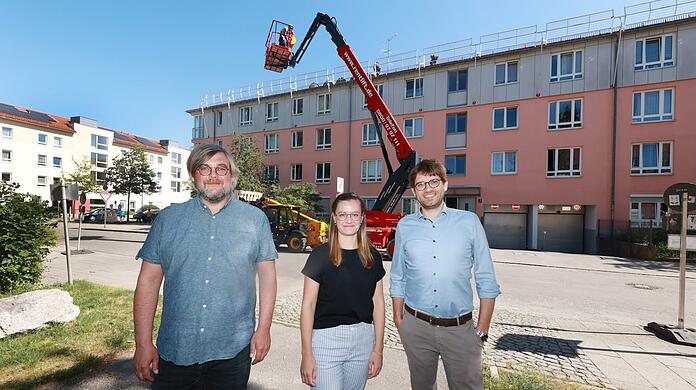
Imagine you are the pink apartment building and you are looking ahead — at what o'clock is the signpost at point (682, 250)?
The signpost is roughly at 11 o'clock from the pink apartment building.

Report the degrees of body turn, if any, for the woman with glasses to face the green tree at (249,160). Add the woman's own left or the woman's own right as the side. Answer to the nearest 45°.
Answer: approximately 180°

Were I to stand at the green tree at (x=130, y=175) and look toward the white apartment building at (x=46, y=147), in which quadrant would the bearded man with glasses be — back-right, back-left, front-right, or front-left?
back-left

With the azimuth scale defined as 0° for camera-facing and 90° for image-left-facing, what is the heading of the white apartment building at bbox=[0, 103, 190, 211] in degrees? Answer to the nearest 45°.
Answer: approximately 315°

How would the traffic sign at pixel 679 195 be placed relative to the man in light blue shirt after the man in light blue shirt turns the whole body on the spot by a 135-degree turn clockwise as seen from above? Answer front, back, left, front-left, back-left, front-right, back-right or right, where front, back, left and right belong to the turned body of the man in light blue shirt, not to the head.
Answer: right

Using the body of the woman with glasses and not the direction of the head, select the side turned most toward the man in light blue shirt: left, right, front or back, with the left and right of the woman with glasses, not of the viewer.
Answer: left

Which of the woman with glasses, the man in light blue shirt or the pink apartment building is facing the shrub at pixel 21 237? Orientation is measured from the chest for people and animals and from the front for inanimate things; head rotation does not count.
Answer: the pink apartment building

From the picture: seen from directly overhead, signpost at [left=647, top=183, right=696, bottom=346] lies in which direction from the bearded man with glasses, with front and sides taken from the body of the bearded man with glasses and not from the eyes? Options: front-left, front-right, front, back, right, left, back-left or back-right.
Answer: left

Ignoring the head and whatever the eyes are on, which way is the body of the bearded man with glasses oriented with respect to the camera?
toward the camera

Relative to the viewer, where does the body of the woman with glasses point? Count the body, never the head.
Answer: toward the camera

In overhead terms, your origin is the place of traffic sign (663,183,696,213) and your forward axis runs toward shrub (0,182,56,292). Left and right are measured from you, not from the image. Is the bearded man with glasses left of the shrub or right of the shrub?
left

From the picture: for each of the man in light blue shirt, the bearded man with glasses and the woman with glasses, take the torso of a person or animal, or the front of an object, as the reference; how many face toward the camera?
3

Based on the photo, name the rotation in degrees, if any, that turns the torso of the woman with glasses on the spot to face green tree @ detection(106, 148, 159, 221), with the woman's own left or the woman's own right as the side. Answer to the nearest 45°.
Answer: approximately 135° to the woman's own right

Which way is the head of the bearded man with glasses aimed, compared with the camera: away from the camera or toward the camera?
toward the camera

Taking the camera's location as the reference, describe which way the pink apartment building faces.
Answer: facing the viewer and to the left of the viewer
